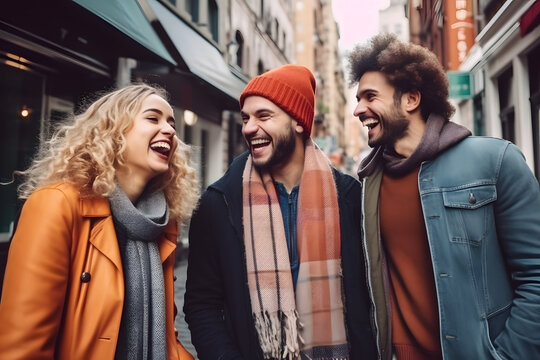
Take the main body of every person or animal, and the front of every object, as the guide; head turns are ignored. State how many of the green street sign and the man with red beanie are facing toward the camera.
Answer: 2

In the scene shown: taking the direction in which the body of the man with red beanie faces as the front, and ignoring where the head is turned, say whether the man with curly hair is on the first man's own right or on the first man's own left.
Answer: on the first man's own left

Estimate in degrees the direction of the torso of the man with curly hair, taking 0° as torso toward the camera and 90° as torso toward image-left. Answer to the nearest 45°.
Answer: approximately 45°

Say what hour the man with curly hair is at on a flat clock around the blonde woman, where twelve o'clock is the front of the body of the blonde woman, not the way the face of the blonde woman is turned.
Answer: The man with curly hair is roughly at 11 o'clock from the blonde woman.

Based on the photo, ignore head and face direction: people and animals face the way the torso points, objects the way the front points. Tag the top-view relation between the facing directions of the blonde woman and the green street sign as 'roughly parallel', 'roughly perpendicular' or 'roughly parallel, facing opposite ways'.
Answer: roughly perpendicular

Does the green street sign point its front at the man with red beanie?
yes

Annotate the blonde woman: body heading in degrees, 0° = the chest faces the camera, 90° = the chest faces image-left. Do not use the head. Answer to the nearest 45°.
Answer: approximately 315°

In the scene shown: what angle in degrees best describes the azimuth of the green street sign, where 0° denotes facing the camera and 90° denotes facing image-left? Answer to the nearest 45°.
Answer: approximately 0°

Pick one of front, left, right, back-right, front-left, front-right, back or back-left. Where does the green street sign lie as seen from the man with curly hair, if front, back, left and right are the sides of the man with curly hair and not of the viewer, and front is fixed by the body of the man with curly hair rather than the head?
back-right

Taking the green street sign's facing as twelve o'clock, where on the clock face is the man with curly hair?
The man with curly hair is roughly at 12 o'clock from the green street sign.
